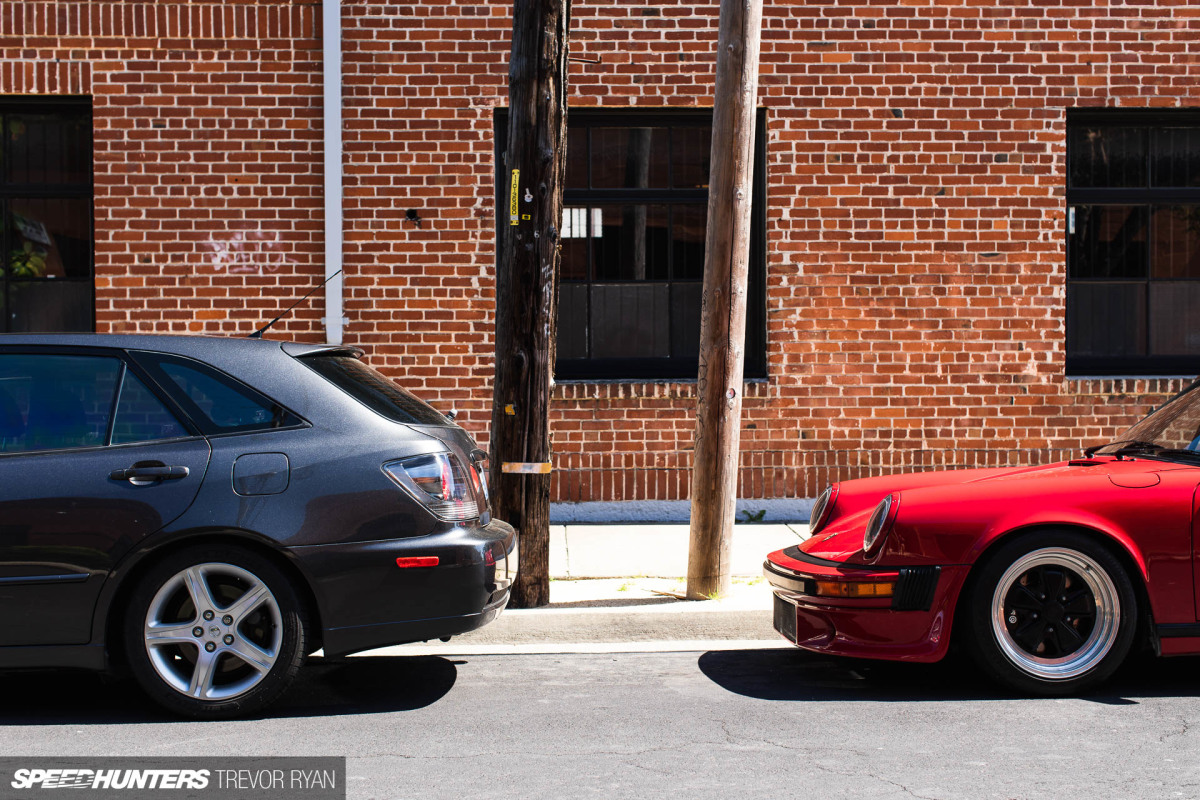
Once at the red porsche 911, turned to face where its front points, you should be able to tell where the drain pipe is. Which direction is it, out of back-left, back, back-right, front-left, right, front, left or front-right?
front-right

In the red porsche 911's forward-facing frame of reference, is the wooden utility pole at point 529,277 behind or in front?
in front

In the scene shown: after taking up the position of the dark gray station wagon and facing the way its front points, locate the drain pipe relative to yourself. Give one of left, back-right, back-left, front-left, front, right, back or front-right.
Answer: right

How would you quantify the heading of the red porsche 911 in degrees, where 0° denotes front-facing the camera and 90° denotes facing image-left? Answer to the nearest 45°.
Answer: approximately 90°

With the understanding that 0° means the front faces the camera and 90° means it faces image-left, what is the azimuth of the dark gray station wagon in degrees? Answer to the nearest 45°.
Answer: approximately 90°

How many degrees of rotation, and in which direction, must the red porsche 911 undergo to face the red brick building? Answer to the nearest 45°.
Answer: approximately 45° to its right

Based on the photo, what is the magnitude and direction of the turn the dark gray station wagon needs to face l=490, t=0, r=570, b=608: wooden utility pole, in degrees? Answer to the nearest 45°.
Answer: approximately 135° to its right

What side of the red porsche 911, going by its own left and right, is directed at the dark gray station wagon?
front

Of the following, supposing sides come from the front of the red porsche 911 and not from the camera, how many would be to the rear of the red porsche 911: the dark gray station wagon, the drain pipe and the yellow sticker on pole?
0

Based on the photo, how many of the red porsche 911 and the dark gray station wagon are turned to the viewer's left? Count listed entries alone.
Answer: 2

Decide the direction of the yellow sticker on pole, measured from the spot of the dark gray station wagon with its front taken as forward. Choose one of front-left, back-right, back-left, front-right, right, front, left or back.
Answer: back-right
